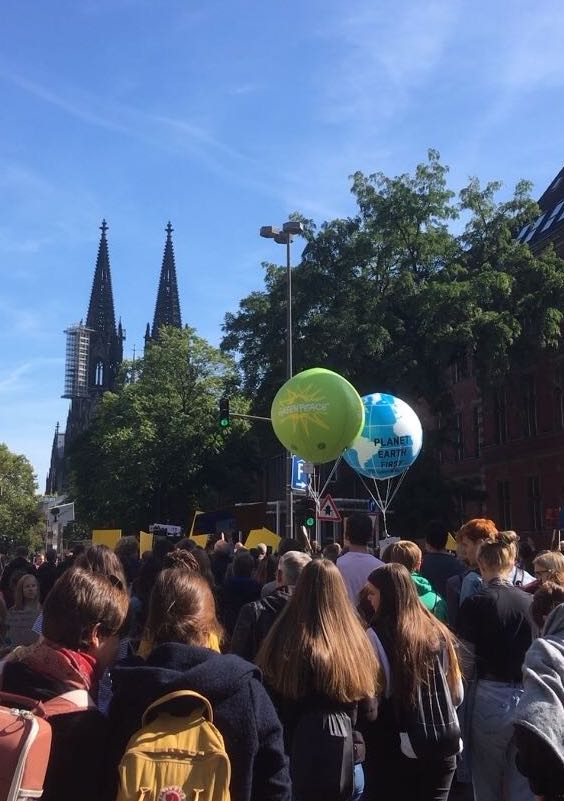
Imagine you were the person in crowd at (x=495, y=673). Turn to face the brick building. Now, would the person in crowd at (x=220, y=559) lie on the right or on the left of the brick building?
left

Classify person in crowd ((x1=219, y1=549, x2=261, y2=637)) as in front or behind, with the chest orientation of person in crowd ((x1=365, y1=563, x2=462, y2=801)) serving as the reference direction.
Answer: in front

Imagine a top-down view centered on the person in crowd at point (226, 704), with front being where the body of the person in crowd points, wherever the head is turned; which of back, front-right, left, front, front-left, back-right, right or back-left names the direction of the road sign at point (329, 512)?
front

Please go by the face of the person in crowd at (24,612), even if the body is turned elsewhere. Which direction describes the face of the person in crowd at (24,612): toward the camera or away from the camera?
toward the camera

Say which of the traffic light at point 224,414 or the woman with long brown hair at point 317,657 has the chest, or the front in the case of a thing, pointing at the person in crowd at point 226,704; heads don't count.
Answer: the traffic light

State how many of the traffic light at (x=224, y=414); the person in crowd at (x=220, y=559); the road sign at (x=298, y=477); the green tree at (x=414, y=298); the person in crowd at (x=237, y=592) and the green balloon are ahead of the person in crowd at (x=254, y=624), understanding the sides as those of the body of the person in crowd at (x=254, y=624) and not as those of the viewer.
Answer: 6

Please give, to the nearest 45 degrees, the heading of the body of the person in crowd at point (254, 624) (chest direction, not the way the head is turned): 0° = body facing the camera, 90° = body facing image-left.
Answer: approximately 180°

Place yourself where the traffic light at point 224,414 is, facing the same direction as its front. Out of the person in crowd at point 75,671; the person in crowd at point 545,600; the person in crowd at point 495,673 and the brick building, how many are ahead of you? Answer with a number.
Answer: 3

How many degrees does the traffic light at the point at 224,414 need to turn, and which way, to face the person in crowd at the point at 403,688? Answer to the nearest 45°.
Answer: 0° — it already faces them

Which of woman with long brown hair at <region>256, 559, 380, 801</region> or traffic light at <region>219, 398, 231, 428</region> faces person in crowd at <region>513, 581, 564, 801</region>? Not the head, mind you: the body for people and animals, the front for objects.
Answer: the traffic light

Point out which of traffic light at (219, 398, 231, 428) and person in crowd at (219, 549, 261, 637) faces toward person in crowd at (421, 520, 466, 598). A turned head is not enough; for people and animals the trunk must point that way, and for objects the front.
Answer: the traffic light

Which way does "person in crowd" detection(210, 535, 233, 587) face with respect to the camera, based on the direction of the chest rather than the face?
away from the camera

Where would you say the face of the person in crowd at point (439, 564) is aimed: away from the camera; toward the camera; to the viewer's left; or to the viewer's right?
away from the camera

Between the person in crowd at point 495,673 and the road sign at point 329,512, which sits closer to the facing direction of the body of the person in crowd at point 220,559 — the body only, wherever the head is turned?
the road sign

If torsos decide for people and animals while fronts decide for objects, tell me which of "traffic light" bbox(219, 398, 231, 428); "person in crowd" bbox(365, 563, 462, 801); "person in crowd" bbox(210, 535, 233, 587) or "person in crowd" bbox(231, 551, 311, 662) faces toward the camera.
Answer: the traffic light

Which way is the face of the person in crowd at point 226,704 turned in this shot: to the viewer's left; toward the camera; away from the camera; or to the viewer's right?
away from the camera

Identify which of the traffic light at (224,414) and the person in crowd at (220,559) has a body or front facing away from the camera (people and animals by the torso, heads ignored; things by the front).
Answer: the person in crowd

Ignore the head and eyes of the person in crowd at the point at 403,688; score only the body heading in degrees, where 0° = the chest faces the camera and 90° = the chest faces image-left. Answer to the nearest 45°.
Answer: approximately 135°

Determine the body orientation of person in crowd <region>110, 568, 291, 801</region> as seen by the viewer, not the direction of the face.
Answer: away from the camera

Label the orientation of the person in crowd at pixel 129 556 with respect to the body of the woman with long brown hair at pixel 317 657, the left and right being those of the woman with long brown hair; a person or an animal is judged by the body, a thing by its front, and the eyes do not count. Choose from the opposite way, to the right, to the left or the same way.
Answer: the same way

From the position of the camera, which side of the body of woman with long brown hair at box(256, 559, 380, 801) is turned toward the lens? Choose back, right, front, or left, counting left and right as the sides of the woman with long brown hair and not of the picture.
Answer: back

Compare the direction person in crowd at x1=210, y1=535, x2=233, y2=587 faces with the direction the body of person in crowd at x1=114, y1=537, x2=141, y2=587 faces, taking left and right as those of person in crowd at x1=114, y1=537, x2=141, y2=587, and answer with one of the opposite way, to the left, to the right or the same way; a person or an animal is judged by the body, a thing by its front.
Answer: the same way

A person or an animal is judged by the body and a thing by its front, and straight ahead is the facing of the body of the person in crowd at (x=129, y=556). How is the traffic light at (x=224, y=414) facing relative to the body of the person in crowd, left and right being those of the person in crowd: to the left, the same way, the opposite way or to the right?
the opposite way
